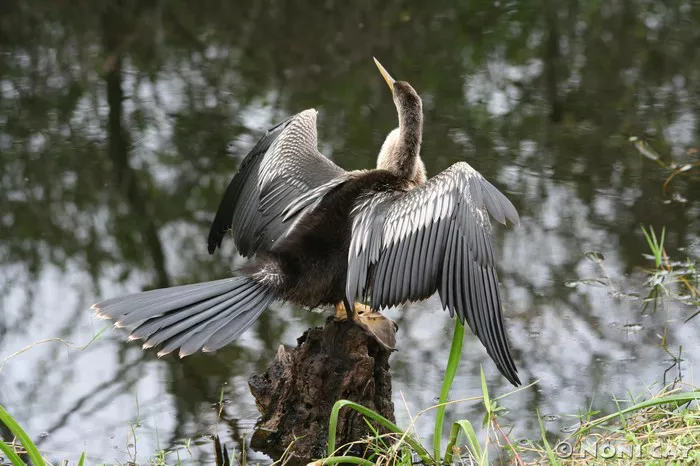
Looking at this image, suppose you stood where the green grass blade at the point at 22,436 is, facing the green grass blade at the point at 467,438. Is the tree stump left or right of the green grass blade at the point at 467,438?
left

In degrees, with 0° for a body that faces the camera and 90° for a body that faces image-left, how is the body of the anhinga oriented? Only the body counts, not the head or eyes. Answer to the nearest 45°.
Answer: approximately 225°

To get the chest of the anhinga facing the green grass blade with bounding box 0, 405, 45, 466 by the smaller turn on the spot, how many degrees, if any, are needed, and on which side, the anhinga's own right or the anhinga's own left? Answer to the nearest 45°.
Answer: approximately 180°
